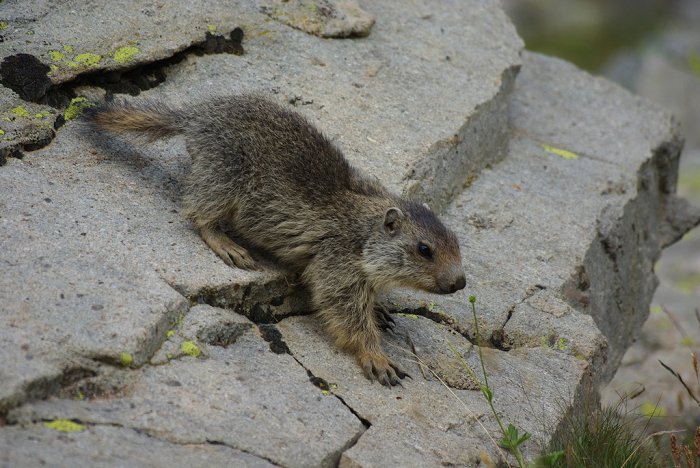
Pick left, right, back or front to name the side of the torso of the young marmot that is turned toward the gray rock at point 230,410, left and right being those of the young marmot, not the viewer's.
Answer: right

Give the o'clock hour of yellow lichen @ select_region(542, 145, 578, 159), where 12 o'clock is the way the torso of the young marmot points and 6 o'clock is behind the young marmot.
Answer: The yellow lichen is roughly at 10 o'clock from the young marmot.

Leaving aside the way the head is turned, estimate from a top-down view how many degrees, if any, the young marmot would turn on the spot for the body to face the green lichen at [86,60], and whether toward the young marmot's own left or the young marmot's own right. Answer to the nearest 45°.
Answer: approximately 180°

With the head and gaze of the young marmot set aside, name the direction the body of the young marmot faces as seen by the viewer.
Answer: to the viewer's right

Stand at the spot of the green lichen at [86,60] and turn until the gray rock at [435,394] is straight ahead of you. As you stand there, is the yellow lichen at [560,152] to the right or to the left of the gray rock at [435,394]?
left

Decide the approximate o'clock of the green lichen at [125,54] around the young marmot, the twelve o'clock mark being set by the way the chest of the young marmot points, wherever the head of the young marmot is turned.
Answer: The green lichen is roughly at 7 o'clock from the young marmot.

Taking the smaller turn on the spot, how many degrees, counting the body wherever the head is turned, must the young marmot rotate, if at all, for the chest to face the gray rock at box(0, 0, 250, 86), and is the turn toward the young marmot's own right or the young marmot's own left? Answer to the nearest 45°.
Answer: approximately 135° to the young marmot's own left

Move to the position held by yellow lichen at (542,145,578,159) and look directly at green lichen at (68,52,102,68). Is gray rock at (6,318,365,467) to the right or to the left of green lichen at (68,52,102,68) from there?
left

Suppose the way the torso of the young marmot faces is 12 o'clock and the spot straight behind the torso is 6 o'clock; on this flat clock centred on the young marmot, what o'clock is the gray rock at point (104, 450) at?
The gray rock is roughly at 3 o'clock from the young marmot.
